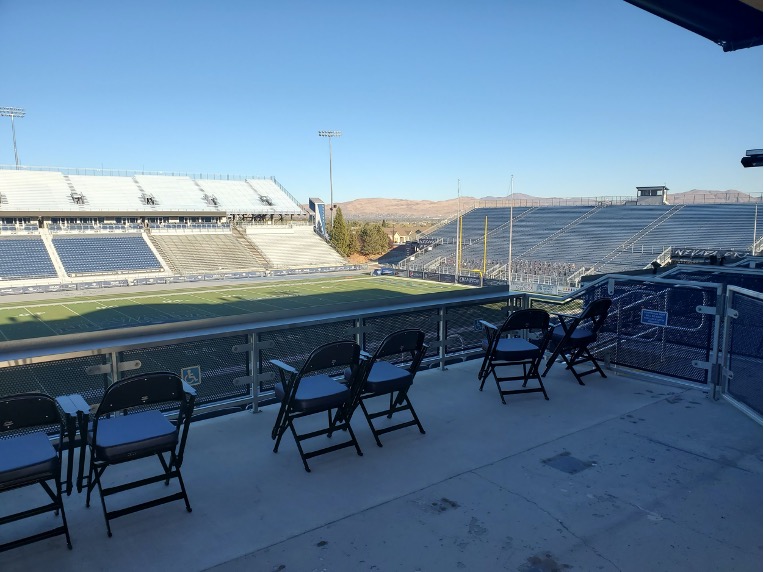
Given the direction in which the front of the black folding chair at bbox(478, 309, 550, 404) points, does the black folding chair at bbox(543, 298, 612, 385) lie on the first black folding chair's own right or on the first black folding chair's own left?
on the first black folding chair's own right

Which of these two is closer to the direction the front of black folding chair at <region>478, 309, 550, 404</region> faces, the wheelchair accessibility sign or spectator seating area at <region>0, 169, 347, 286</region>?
the spectator seating area

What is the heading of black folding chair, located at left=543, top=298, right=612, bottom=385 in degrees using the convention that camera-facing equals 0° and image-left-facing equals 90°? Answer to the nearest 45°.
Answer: approximately 135°

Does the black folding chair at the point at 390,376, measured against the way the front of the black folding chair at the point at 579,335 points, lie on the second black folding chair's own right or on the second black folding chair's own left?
on the second black folding chair's own left

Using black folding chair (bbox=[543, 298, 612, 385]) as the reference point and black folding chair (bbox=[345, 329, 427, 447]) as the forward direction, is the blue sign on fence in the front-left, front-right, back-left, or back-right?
back-left

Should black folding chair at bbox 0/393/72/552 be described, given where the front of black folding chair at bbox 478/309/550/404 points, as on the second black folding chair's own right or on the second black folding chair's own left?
on the second black folding chair's own left

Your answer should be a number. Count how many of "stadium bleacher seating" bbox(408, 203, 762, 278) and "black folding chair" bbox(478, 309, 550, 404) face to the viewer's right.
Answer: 0

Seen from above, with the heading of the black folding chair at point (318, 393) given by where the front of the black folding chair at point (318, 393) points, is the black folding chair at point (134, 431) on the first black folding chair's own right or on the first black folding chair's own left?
on the first black folding chair's own left

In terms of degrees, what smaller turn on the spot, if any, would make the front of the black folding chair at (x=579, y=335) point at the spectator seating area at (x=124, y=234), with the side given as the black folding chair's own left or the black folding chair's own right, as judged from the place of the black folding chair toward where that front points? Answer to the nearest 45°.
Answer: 0° — it already faces them

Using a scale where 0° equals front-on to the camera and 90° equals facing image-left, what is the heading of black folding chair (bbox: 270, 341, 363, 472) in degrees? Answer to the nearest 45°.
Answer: approximately 135°

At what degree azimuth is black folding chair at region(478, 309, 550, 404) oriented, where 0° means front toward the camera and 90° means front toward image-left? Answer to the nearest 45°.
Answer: approximately 135°

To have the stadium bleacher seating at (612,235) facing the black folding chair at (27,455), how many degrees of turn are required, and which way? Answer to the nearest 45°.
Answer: approximately 45° to its left

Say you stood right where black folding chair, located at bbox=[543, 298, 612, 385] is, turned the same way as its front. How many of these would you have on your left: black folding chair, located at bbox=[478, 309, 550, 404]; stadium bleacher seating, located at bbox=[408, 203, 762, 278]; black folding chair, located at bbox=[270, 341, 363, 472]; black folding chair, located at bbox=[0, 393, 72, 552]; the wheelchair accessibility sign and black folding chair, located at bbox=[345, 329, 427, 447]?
5

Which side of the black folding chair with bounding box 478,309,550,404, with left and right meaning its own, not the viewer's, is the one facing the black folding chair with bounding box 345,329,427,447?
left

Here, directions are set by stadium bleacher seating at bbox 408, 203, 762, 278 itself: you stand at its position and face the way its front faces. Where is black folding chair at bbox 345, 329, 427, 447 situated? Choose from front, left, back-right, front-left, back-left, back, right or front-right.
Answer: front-left

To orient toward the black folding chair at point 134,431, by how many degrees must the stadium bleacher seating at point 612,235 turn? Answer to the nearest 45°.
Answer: approximately 45° to its left

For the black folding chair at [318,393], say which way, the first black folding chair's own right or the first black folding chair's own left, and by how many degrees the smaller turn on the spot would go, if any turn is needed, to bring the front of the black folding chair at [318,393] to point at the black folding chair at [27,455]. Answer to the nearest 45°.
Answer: approximately 90° to the first black folding chair's own left

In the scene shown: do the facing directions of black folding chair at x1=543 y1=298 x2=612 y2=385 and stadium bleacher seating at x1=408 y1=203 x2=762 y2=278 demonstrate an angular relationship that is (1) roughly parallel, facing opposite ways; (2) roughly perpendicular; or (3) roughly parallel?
roughly perpendicular

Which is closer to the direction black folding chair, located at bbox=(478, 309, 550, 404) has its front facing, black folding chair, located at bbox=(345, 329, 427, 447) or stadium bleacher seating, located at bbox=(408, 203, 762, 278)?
the stadium bleacher seating
